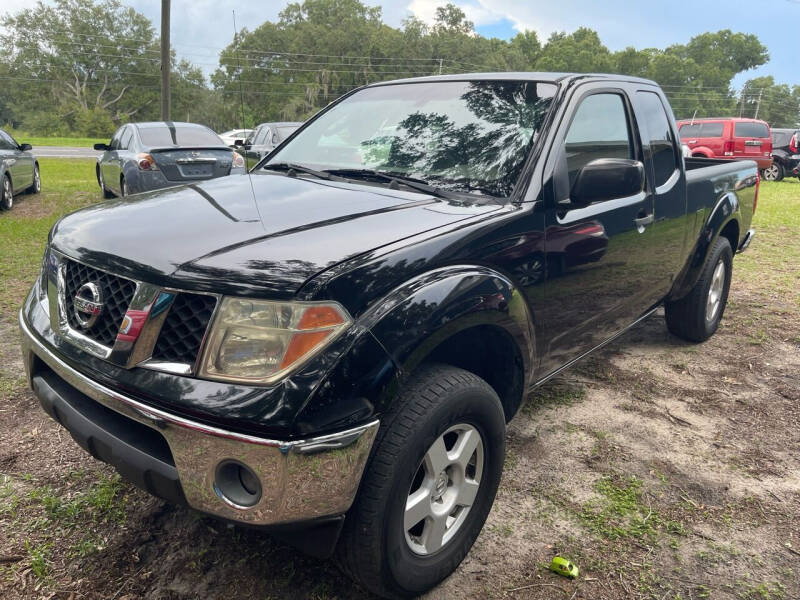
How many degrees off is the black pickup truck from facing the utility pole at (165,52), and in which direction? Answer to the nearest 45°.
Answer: approximately 135° to its right

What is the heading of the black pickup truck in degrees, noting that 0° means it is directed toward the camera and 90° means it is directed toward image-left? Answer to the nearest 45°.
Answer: approximately 45°

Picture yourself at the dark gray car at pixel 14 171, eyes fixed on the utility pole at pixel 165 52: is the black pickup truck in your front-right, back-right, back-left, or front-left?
back-right

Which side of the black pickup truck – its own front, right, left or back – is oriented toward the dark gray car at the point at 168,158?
right

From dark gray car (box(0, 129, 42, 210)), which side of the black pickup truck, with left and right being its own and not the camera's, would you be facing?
right
